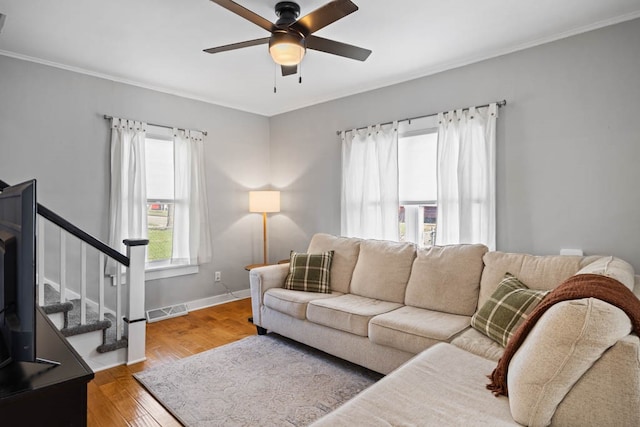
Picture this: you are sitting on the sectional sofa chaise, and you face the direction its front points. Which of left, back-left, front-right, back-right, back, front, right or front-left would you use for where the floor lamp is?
right

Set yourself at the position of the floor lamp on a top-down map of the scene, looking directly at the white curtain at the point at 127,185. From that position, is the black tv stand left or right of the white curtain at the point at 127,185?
left

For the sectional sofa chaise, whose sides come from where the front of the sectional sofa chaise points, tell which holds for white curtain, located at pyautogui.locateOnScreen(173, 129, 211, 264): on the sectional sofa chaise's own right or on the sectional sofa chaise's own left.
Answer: on the sectional sofa chaise's own right

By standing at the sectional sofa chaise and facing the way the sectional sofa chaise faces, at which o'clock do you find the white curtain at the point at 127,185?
The white curtain is roughly at 2 o'clock from the sectional sofa chaise.

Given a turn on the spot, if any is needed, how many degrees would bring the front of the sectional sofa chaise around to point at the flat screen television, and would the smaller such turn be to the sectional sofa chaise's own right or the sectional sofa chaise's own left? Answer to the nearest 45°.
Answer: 0° — it already faces it

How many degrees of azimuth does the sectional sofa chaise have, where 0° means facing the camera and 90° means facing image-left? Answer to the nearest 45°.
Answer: approximately 45°

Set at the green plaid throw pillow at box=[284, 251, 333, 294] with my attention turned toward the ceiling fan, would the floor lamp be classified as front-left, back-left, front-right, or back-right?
back-right

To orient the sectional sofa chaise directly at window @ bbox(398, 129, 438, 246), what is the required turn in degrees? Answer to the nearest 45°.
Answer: approximately 135° to its right
